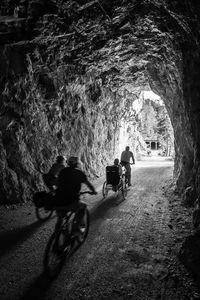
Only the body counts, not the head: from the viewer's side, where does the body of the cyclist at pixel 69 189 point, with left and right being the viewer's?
facing away from the viewer and to the right of the viewer
